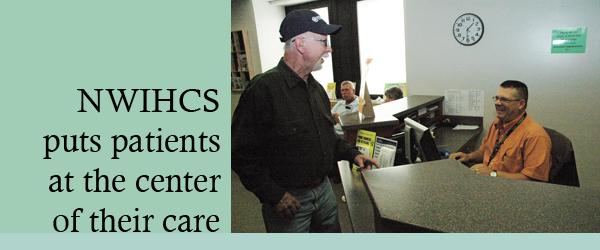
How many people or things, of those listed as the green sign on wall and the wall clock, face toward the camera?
2

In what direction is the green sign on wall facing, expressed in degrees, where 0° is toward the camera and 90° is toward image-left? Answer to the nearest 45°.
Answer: approximately 0°

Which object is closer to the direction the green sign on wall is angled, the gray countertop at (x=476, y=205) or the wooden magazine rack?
the gray countertop

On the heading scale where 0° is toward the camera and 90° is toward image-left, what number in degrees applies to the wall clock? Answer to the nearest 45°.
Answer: approximately 0°
